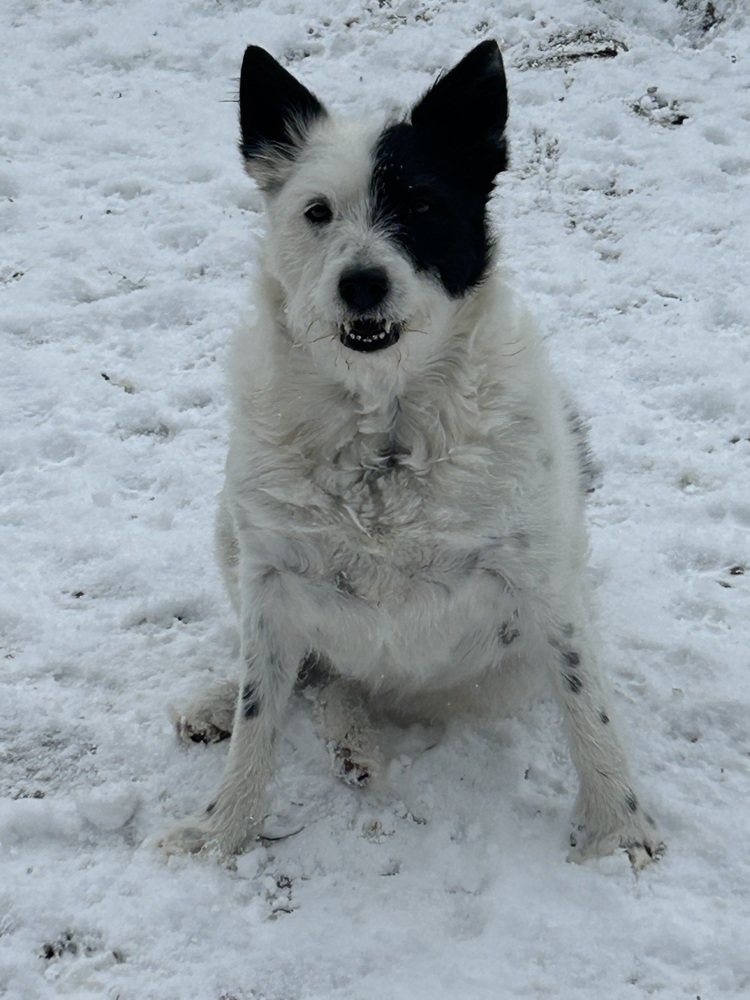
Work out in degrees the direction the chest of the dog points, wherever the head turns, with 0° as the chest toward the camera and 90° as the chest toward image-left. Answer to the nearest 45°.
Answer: approximately 0°
